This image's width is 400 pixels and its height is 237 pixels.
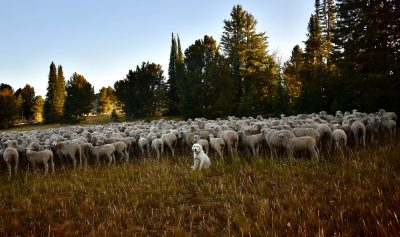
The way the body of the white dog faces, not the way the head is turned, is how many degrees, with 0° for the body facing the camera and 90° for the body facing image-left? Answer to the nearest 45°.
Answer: approximately 45°

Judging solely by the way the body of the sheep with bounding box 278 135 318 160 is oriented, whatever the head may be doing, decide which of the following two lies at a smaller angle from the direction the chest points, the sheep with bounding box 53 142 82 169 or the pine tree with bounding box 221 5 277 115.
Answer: the sheep

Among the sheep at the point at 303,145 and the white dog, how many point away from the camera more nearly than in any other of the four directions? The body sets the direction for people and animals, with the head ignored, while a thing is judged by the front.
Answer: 0

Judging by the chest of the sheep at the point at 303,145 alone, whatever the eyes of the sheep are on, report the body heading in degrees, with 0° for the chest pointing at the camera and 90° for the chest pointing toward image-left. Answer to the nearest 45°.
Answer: approximately 90°

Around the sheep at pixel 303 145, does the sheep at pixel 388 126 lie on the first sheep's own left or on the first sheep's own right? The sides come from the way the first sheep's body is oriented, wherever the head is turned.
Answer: on the first sheep's own right

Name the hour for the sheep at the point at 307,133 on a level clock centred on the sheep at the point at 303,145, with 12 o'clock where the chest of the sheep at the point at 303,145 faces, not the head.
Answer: the sheep at the point at 307,133 is roughly at 3 o'clock from the sheep at the point at 303,145.

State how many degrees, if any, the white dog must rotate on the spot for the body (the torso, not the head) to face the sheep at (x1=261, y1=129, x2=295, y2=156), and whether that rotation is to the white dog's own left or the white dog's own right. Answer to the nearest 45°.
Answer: approximately 180°

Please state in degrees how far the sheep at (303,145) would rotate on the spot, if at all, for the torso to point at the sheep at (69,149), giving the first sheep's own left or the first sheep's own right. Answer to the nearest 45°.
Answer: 0° — it already faces it

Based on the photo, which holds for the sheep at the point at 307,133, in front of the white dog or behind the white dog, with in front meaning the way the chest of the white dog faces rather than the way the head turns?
behind

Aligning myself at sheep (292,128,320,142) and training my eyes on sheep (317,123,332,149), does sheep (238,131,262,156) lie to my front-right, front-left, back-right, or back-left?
back-left

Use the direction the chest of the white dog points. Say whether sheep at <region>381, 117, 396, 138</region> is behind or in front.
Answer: behind

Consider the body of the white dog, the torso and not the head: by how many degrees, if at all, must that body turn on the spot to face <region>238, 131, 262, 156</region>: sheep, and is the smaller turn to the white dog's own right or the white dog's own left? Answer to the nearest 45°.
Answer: approximately 180°

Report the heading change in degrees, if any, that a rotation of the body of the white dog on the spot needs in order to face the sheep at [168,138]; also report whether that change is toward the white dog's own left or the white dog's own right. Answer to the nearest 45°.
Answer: approximately 135° to the white dog's own right

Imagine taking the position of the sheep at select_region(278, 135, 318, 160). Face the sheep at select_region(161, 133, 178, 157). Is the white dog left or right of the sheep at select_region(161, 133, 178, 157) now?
left
